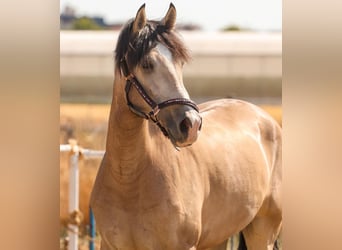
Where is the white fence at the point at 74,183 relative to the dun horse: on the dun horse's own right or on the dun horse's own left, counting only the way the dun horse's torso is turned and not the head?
on the dun horse's own right

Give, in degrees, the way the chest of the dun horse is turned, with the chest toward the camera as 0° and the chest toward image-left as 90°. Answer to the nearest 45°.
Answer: approximately 45°
